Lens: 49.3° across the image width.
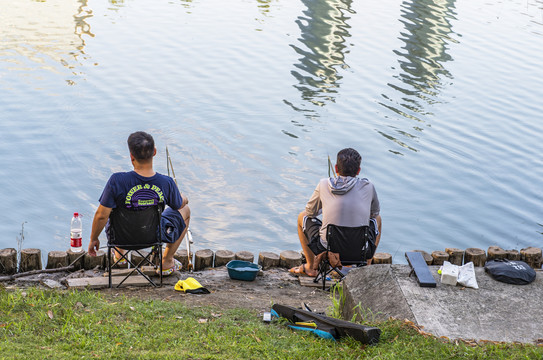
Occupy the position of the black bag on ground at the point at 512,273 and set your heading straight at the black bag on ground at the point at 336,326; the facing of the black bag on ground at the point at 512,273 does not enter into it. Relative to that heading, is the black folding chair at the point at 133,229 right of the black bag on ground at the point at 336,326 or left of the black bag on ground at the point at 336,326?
right

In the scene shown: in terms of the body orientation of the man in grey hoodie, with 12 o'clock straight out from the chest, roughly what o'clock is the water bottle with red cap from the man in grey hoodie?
The water bottle with red cap is roughly at 9 o'clock from the man in grey hoodie.

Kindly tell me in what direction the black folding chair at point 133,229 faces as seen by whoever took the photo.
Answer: facing away from the viewer

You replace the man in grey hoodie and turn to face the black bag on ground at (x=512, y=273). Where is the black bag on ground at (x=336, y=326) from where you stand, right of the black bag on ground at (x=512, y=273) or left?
right

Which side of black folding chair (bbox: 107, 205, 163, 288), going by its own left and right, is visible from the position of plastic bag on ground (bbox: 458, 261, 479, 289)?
right

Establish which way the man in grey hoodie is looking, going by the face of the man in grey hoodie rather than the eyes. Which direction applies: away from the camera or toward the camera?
away from the camera

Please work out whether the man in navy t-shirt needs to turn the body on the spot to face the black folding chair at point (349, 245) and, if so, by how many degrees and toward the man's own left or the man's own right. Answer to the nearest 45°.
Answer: approximately 90° to the man's own right

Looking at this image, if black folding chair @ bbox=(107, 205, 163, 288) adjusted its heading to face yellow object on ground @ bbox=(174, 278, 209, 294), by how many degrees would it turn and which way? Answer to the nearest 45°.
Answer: approximately 90° to its right

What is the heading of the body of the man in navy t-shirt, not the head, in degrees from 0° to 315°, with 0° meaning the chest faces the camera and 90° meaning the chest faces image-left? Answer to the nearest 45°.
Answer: approximately 180°

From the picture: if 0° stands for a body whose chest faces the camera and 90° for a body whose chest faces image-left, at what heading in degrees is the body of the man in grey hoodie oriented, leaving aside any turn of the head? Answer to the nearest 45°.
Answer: approximately 180°

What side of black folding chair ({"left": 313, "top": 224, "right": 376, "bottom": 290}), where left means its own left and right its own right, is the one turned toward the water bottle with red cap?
left

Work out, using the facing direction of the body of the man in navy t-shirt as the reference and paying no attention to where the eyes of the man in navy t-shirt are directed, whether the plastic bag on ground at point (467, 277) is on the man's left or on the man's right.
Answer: on the man's right

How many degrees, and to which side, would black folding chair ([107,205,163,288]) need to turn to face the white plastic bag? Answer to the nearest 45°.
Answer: approximately 135° to its right

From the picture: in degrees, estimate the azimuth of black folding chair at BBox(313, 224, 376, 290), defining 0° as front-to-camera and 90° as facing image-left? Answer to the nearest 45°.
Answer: approximately 180°

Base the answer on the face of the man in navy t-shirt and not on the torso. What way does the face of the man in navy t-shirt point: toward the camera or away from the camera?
away from the camera
